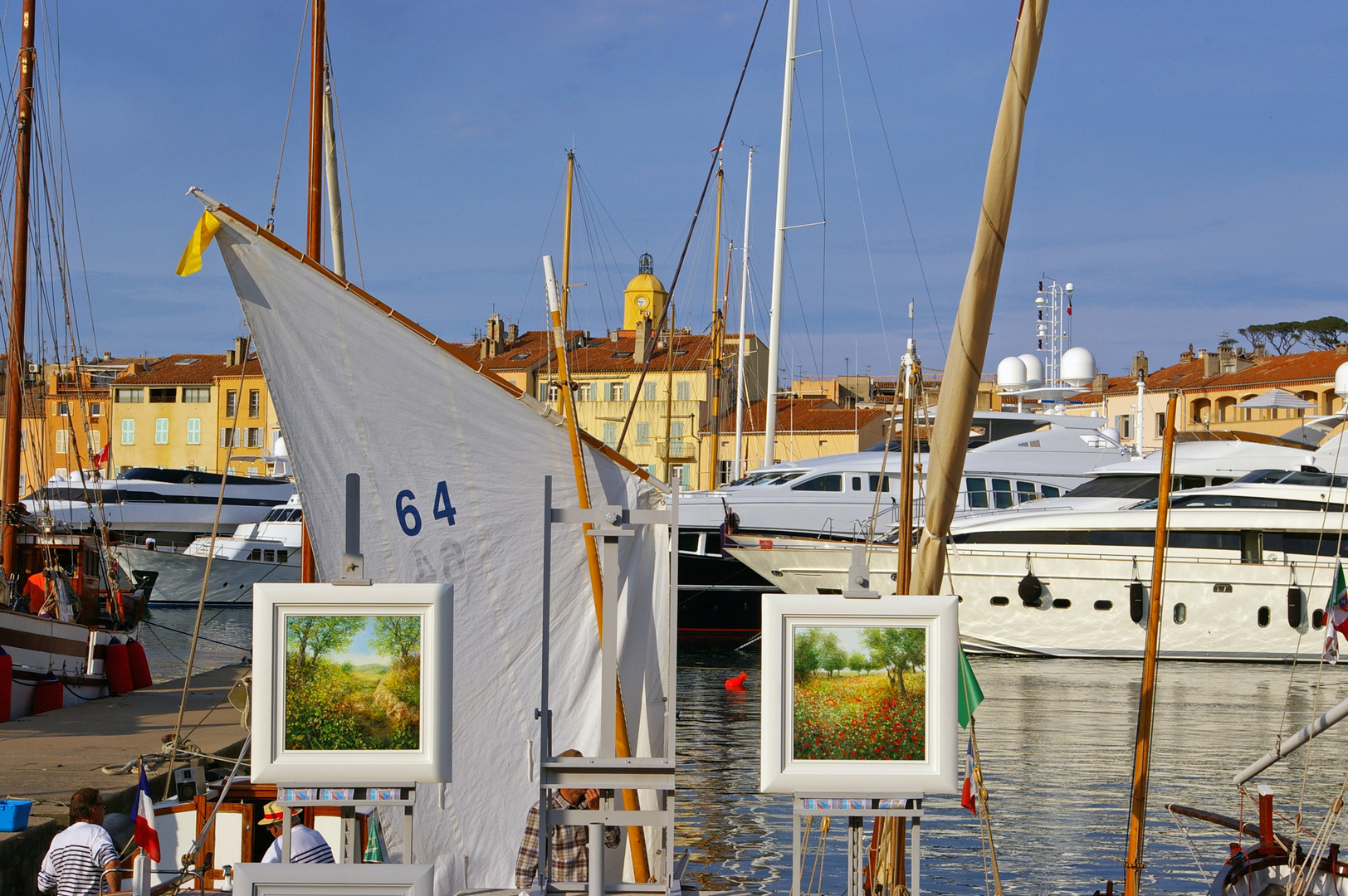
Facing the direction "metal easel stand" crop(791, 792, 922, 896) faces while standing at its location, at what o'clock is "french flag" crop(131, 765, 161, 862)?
The french flag is roughly at 4 o'clock from the metal easel stand.

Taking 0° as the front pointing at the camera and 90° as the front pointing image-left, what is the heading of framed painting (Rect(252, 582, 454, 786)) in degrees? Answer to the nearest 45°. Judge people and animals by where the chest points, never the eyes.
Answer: approximately 0°

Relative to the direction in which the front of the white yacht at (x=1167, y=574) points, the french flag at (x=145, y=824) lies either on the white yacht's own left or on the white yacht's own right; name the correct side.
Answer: on the white yacht's own left

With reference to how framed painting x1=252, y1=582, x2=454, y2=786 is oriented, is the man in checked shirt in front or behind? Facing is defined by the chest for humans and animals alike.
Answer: behind

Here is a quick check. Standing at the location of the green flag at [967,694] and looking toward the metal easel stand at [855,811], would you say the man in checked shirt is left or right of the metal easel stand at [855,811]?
right

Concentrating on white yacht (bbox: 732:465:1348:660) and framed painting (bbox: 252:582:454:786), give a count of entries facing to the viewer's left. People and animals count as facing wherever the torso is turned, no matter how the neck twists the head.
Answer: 1

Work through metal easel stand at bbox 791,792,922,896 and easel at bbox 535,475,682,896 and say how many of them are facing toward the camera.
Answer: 2

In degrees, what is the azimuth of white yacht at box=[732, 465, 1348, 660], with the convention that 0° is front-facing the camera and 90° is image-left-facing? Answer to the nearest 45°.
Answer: approximately 90°

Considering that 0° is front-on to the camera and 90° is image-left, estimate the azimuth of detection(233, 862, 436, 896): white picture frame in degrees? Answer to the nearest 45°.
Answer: approximately 0°

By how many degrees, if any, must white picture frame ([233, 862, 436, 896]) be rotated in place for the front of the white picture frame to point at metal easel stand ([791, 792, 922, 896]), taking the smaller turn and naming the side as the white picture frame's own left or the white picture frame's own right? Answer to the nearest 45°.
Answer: approximately 90° to the white picture frame's own left
